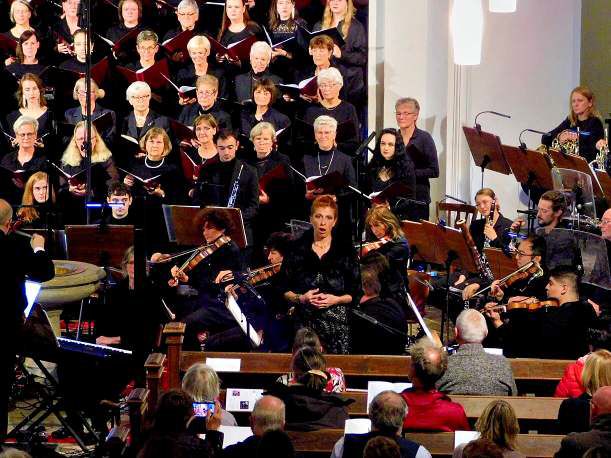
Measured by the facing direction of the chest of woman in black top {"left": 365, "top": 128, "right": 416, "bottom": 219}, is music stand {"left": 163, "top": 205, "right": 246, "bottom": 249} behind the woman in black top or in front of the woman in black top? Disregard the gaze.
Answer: in front

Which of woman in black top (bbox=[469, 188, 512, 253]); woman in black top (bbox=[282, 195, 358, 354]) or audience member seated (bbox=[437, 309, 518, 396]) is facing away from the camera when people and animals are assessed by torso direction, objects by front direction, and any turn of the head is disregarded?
the audience member seated

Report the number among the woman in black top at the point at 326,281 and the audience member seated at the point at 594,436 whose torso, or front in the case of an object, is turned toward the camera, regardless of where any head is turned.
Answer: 1

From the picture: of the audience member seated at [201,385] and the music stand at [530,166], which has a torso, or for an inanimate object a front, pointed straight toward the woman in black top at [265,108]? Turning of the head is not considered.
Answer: the audience member seated

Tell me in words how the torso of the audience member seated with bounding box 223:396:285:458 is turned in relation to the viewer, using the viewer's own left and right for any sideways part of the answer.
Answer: facing away from the viewer

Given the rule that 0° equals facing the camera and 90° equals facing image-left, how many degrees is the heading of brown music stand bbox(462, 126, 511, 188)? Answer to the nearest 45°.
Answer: approximately 225°

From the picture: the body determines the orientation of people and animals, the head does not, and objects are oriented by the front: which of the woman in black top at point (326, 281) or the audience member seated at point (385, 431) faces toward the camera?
the woman in black top

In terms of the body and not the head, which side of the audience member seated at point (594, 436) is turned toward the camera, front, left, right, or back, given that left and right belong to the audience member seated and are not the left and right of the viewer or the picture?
back

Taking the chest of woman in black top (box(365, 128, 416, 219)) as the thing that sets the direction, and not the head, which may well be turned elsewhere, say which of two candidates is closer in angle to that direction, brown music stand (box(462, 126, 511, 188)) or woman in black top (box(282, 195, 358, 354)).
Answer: the woman in black top

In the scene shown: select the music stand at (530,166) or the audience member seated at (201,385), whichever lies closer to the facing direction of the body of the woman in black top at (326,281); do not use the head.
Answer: the audience member seated

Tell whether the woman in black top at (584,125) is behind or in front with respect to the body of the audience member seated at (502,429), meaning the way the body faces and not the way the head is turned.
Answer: in front

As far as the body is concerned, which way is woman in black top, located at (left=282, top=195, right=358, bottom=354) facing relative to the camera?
toward the camera

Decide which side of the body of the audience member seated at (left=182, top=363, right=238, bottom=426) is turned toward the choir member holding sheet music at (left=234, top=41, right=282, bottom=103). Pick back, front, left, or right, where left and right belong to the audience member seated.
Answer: front

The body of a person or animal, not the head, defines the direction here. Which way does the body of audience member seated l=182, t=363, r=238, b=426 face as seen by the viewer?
away from the camera

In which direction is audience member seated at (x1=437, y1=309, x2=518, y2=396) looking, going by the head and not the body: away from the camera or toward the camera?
away from the camera
